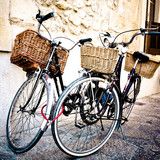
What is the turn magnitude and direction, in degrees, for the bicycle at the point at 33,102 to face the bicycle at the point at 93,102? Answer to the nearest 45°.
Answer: approximately 135° to its left

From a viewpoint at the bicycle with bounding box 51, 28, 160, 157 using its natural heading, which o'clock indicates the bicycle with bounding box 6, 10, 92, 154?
the bicycle with bounding box 6, 10, 92, 154 is roughly at 1 o'clock from the bicycle with bounding box 51, 28, 160, 157.

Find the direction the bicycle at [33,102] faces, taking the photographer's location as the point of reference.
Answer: facing the viewer and to the left of the viewer

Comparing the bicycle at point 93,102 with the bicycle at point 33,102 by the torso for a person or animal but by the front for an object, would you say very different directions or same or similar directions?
same or similar directions

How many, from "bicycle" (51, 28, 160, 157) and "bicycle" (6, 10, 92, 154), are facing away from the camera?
0
